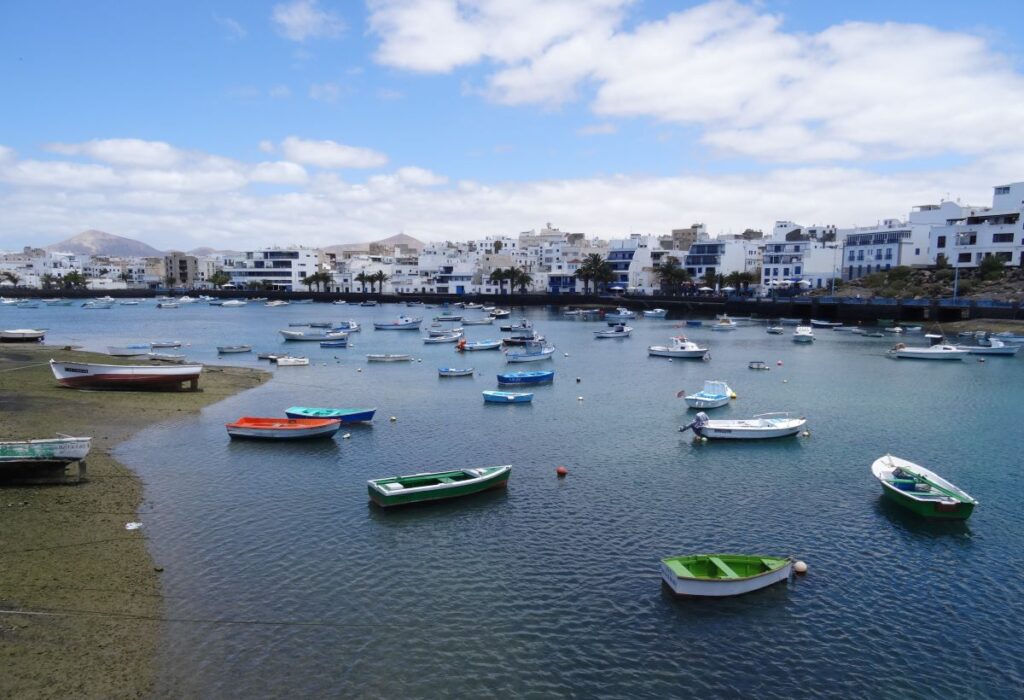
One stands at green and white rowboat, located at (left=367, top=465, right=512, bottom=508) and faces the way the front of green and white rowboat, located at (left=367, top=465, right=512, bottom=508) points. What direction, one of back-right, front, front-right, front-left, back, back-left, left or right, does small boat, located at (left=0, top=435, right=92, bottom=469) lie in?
back-left

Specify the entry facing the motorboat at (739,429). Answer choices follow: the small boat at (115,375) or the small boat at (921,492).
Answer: the small boat at (921,492)

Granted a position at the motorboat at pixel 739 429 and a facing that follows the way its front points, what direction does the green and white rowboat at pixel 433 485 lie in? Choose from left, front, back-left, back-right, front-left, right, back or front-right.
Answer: back-right

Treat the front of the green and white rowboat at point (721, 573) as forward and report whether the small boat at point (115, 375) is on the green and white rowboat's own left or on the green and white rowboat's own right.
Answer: on the green and white rowboat's own left

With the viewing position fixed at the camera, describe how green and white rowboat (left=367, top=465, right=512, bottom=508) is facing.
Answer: facing away from the viewer and to the right of the viewer

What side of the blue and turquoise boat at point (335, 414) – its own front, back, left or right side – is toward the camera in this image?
right

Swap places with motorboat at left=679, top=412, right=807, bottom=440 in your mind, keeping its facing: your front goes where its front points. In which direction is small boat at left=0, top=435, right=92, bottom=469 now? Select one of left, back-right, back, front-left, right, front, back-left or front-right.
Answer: back-right

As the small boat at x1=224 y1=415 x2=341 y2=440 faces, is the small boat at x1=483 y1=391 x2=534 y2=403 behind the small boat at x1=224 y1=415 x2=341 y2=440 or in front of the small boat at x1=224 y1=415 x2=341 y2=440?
in front

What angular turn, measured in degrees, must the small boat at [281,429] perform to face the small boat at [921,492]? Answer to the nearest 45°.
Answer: approximately 45° to its right

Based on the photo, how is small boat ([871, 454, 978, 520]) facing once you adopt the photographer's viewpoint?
facing away from the viewer and to the left of the viewer

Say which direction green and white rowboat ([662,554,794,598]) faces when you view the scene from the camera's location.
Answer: facing away from the viewer and to the right of the viewer

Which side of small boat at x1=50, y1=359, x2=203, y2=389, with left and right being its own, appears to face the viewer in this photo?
left

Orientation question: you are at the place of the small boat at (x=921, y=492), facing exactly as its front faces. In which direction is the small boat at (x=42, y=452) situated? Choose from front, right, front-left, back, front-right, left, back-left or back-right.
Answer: left

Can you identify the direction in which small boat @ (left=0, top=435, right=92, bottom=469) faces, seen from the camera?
facing to the right of the viewer

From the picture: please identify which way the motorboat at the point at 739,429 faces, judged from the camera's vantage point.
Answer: facing to the right of the viewer

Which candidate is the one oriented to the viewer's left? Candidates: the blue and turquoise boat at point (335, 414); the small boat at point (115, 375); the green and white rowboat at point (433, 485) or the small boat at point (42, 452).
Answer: the small boat at point (115, 375)
